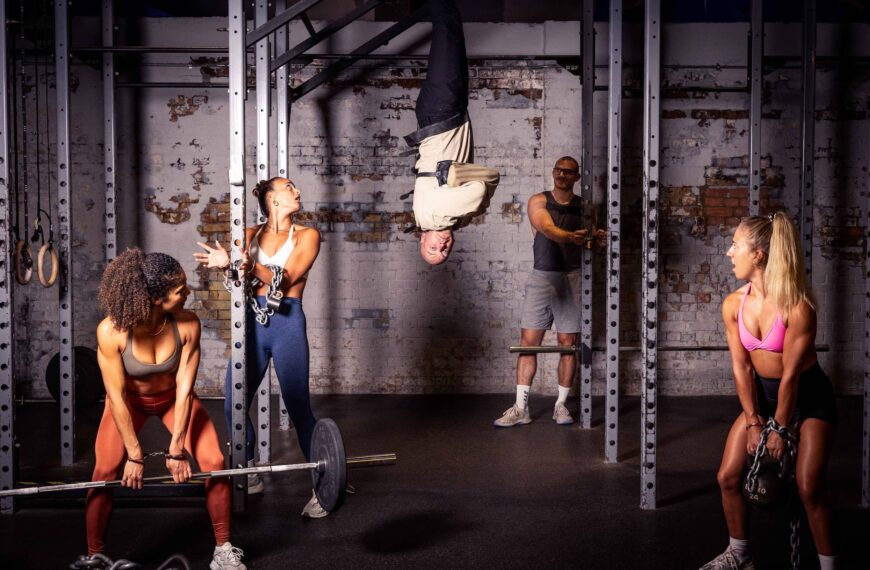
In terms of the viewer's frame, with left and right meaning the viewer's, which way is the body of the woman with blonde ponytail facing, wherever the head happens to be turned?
facing the viewer and to the left of the viewer

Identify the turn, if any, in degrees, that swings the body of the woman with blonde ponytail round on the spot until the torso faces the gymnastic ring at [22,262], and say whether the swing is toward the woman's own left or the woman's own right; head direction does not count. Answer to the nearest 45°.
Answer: approximately 45° to the woman's own right

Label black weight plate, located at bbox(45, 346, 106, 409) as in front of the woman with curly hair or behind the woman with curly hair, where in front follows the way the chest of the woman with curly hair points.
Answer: behind

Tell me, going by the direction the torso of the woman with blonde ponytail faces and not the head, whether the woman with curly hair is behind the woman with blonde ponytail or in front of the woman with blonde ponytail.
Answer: in front

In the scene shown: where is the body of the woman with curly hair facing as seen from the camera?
toward the camera

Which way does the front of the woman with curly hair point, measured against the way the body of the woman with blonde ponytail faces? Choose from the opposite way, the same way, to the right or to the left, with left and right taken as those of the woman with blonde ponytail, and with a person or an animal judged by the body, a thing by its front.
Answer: to the left

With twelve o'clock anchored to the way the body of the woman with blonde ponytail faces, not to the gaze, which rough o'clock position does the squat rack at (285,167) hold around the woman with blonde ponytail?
The squat rack is roughly at 2 o'clock from the woman with blonde ponytail.

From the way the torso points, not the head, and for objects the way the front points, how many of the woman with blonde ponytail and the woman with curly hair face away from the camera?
0

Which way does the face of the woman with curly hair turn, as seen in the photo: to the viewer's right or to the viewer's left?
to the viewer's right

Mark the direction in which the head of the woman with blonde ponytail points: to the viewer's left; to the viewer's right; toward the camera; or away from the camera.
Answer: to the viewer's left
